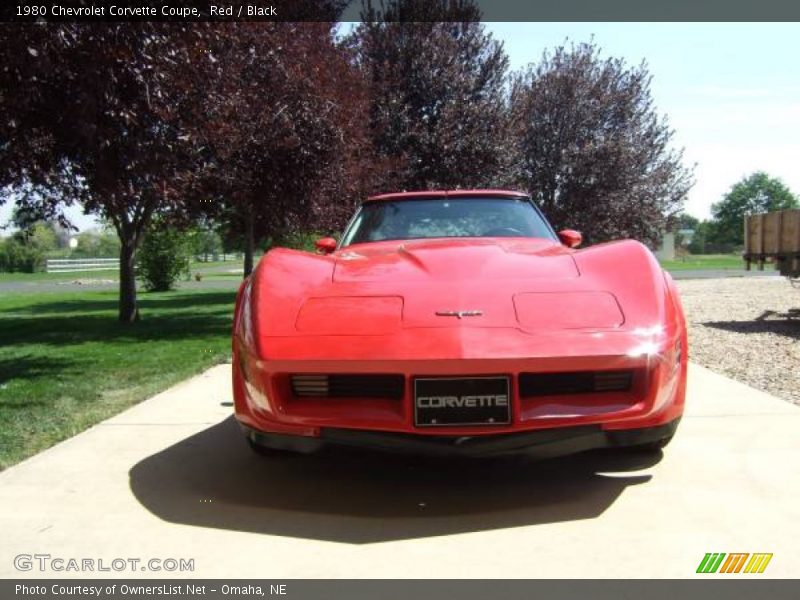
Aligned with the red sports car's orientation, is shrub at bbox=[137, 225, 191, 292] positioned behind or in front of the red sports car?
behind

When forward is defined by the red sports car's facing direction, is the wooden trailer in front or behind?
behind

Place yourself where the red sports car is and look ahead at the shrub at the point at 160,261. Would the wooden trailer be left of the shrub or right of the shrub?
right

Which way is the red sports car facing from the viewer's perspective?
toward the camera
